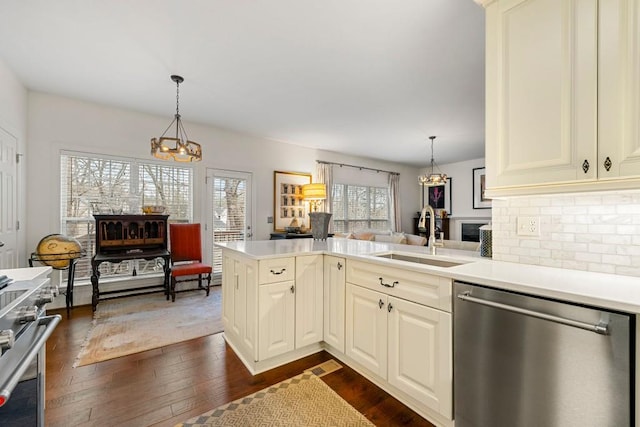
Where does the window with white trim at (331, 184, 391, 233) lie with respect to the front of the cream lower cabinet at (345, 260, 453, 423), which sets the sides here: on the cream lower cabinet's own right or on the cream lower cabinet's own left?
on the cream lower cabinet's own right

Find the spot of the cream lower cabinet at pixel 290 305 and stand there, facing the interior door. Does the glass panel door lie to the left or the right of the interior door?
right

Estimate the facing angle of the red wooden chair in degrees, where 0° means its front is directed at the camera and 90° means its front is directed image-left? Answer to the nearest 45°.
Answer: approximately 315°

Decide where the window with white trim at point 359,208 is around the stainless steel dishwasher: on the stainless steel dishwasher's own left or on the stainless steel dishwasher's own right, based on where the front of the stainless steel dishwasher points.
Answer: on the stainless steel dishwasher's own right

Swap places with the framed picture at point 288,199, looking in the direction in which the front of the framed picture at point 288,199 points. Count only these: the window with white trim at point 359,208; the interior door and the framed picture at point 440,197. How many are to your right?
1

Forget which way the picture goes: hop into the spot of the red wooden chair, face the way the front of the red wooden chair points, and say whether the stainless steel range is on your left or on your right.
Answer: on your right

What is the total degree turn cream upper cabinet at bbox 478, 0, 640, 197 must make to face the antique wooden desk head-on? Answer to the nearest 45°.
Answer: approximately 45° to its right
